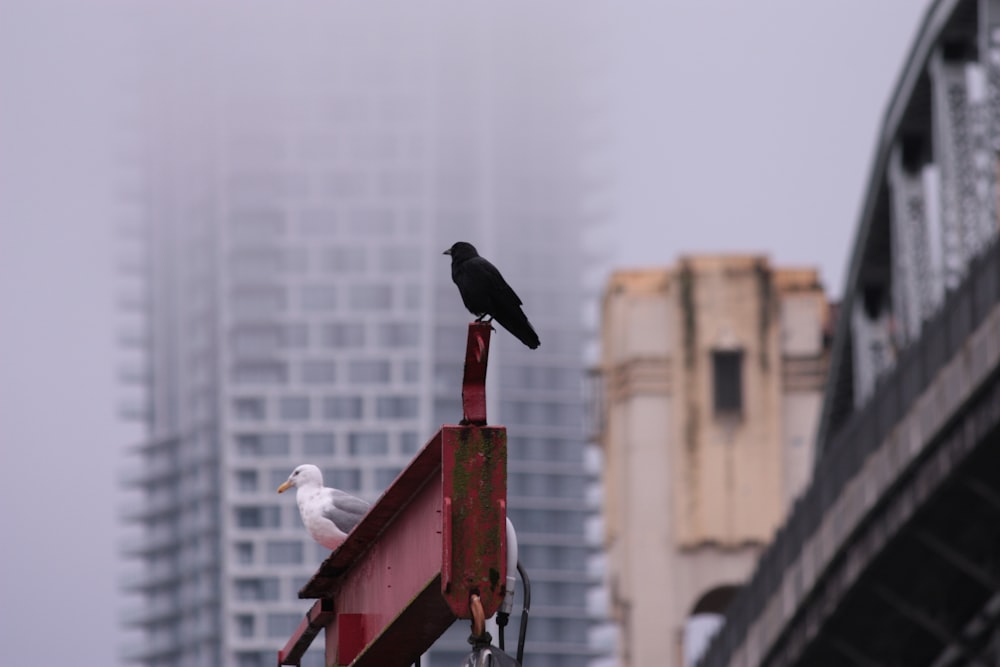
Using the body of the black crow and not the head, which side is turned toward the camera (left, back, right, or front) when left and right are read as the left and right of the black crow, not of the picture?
left
